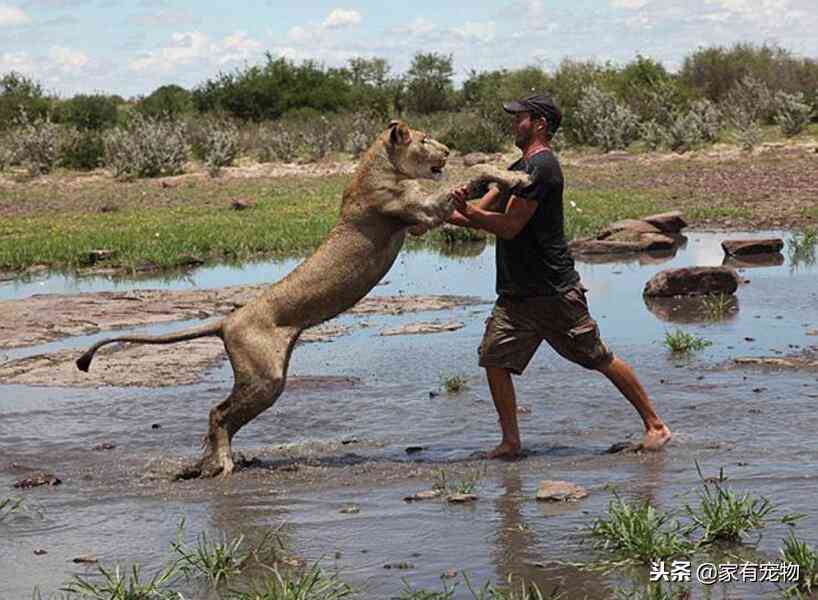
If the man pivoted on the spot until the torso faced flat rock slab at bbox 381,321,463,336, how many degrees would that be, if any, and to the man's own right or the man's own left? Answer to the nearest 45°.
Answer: approximately 90° to the man's own right

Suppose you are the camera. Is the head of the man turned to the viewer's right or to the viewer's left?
to the viewer's left

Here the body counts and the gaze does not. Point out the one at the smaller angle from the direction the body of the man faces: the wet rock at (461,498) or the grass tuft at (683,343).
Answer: the wet rock

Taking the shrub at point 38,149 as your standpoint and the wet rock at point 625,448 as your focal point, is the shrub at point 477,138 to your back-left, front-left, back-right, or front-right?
front-left

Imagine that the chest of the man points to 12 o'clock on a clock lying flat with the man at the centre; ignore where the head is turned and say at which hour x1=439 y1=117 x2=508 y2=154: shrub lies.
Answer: The shrub is roughly at 3 o'clock from the man.

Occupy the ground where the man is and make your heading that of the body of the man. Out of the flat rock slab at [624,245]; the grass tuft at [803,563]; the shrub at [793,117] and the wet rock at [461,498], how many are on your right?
2

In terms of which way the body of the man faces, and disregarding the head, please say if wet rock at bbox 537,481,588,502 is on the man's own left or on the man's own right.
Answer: on the man's own left

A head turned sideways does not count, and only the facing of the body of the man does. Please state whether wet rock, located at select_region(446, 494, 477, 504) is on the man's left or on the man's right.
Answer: on the man's left

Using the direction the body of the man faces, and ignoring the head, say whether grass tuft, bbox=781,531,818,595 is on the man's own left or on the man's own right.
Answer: on the man's own left

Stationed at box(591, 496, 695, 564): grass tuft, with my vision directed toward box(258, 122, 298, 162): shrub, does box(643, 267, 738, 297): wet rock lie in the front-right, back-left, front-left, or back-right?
front-right

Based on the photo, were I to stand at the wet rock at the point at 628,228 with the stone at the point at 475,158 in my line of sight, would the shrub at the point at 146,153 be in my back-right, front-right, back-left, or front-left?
front-left

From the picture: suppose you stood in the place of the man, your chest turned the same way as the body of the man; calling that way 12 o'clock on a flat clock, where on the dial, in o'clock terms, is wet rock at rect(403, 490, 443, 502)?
The wet rock is roughly at 10 o'clock from the man.

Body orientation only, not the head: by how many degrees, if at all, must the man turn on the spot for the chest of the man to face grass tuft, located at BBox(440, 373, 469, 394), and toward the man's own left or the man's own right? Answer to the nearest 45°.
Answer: approximately 90° to the man's own right

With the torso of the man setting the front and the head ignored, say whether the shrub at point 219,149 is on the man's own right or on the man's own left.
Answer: on the man's own right

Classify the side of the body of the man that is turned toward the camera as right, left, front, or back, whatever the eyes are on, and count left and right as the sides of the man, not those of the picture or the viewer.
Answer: left

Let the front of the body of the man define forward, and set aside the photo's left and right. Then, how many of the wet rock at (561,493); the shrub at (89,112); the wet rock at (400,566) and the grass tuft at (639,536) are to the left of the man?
3

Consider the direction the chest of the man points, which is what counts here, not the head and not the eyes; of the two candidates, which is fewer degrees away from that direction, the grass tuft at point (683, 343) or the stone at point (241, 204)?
the stone

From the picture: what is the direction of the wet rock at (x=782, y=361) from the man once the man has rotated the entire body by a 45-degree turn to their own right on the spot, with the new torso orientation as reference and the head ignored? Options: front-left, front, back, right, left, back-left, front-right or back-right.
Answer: right

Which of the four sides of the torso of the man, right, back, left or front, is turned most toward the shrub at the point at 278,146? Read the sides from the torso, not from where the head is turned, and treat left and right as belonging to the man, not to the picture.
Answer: right

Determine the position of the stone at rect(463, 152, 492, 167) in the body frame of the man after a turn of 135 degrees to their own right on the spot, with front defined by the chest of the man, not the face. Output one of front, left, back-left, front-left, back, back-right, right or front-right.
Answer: front-left

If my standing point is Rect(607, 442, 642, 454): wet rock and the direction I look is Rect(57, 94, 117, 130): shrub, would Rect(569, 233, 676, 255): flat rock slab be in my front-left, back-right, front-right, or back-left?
front-right
